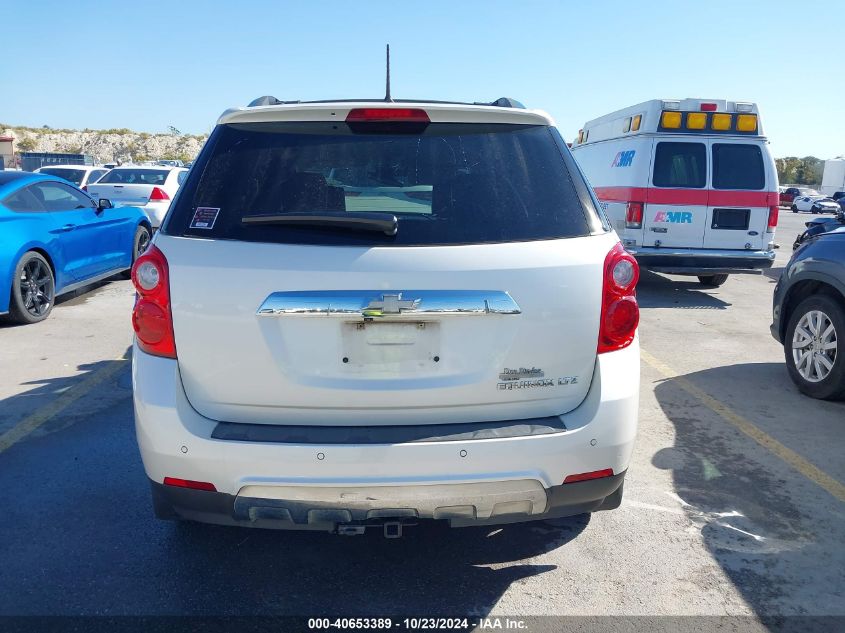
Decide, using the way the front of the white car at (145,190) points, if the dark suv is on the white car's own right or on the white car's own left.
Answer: on the white car's own right

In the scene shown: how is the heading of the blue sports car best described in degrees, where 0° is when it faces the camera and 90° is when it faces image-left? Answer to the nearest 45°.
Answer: approximately 225°

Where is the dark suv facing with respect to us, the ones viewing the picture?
facing away from the viewer and to the left of the viewer

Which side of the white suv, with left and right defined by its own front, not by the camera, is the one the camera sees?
back

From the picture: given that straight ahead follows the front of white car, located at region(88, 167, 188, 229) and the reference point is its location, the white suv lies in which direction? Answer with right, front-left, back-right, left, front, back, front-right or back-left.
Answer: back-right

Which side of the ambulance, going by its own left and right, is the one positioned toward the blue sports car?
left

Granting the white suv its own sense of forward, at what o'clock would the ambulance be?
The ambulance is roughly at 1 o'clock from the white suv.

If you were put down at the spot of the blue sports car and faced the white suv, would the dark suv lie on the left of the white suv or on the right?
left

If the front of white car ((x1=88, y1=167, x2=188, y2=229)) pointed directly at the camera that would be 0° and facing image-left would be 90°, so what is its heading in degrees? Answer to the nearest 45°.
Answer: approximately 225°

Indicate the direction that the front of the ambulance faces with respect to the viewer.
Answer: facing away from the viewer and to the left of the viewer
